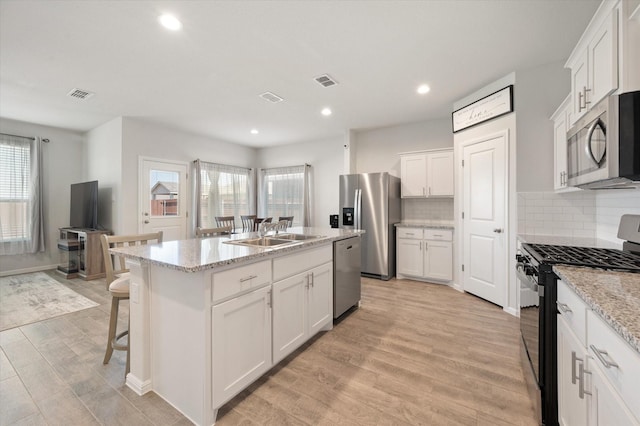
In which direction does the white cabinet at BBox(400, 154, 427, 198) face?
toward the camera

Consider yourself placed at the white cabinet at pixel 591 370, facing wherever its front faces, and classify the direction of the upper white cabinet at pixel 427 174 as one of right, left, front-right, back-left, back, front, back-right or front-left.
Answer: front-right

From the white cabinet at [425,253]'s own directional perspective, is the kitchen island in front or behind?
in front

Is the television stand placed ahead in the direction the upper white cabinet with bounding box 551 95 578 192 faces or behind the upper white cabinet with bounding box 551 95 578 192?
ahead

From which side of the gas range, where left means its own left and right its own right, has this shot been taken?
left

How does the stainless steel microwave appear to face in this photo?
to the viewer's left

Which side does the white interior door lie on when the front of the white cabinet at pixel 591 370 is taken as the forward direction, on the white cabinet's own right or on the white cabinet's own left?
on the white cabinet's own right

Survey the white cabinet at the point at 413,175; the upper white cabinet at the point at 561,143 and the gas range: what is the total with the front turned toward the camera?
1

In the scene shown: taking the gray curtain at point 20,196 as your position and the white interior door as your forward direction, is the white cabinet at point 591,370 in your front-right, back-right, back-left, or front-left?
front-right

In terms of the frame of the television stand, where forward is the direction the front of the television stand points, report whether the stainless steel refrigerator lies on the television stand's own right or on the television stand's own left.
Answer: on the television stand's own left

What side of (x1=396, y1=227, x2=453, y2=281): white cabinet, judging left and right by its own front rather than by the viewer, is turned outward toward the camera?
front

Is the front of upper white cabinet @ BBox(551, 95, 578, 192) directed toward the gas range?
no

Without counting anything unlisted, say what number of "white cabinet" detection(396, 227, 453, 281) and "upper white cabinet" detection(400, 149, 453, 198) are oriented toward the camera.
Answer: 2

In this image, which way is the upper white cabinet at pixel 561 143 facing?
to the viewer's left

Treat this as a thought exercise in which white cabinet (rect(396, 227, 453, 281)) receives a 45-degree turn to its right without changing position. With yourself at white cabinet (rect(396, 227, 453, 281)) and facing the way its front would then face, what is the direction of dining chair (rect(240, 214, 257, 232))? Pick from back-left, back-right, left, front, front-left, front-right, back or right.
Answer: front-right
